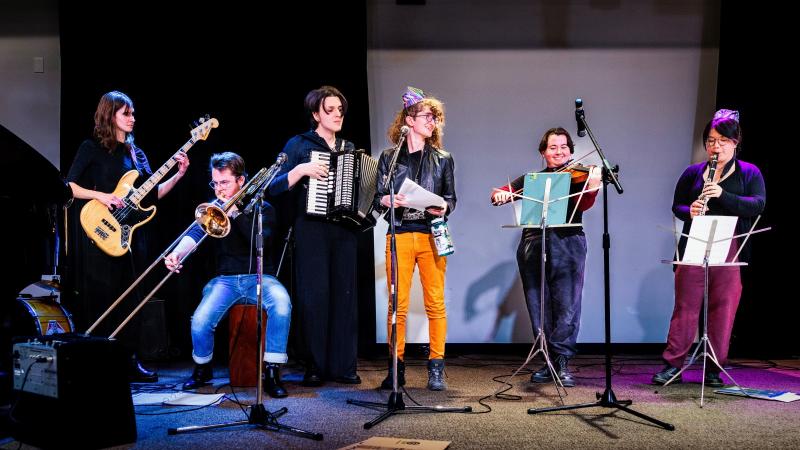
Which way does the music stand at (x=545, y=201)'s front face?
away from the camera

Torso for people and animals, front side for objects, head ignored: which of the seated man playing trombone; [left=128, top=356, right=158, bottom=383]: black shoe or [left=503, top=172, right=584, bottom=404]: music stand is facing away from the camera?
the music stand

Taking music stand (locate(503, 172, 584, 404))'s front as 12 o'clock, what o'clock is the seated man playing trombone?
The seated man playing trombone is roughly at 9 o'clock from the music stand.

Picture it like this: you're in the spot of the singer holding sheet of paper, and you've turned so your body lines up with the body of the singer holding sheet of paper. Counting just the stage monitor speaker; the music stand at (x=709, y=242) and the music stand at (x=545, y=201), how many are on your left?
2

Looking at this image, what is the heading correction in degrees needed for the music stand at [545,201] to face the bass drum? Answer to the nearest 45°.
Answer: approximately 90° to its left

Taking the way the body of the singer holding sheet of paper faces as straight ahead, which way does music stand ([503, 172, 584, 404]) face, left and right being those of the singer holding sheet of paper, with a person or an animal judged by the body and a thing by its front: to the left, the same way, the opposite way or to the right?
the opposite way

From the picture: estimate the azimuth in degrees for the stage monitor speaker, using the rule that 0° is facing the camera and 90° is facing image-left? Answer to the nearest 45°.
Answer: approximately 225°

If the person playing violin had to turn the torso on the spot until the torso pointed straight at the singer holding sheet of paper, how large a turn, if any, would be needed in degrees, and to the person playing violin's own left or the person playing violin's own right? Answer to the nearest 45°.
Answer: approximately 45° to the person playing violin's own right

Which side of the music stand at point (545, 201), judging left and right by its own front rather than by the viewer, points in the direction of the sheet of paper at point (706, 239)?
right

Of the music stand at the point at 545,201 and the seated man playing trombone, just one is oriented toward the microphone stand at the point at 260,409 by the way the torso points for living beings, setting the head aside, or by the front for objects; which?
the seated man playing trombone

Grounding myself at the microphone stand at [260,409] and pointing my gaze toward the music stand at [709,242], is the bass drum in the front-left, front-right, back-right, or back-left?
back-left
